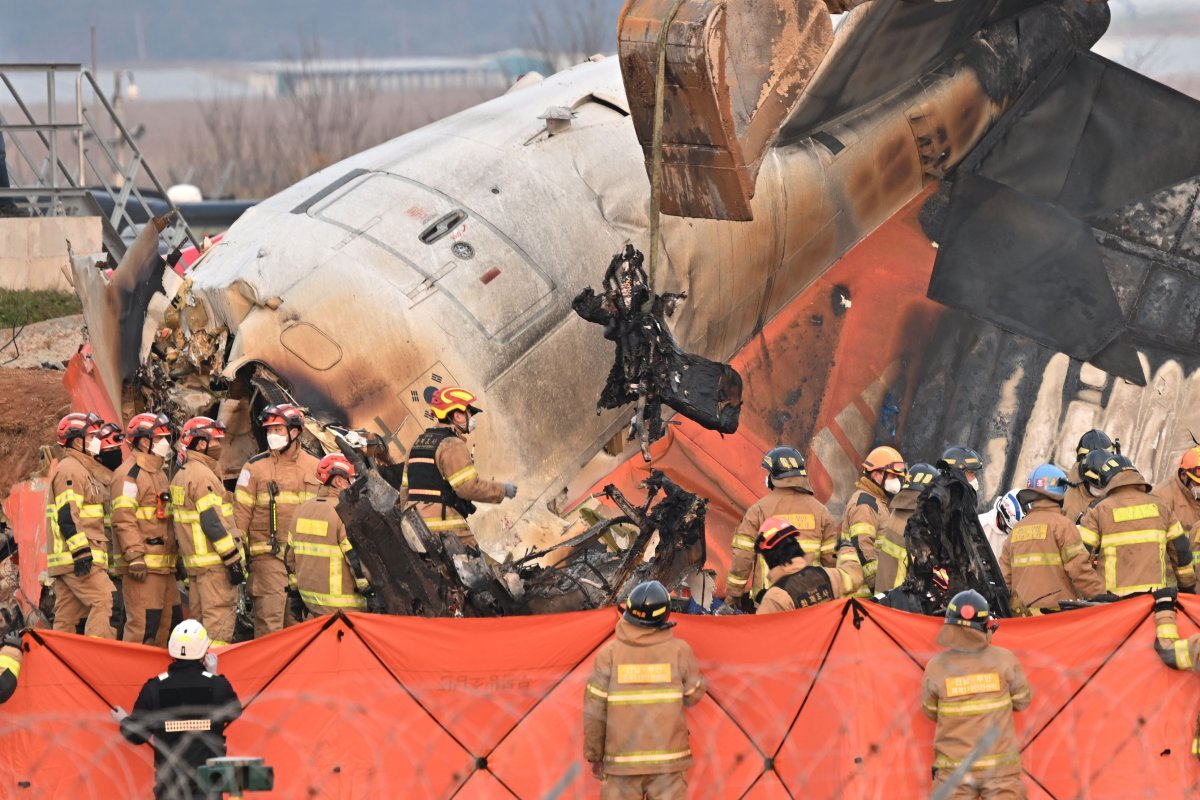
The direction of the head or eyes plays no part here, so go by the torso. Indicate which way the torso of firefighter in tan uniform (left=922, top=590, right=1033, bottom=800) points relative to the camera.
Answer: away from the camera

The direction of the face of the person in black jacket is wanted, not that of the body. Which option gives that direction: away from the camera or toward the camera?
away from the camera

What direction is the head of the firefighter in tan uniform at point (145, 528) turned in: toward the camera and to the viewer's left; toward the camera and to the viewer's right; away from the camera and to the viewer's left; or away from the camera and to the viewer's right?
toward the camera and to the viewer's right

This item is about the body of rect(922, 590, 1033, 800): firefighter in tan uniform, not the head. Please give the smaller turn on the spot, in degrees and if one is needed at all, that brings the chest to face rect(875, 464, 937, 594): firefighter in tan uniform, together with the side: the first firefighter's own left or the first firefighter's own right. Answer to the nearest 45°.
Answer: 0° — they already face them

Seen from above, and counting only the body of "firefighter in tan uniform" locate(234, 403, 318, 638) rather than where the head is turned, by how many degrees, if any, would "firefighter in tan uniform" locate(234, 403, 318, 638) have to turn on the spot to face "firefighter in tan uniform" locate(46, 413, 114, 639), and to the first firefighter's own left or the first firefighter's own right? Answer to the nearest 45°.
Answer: approximately 90° to the first firefighter's own right

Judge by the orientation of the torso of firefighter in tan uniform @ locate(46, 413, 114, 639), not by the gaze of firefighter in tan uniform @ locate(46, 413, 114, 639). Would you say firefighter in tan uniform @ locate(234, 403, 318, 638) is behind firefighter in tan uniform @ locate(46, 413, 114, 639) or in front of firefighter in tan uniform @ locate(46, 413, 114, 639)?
in front

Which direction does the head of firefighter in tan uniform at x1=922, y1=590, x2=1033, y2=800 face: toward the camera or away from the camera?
away from the camera

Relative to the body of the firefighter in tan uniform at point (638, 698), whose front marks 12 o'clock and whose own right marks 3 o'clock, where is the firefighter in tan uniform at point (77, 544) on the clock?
the firefighter in tan uniform at point (77, 544) is roughly at 10 o'clock from the firefighter in tan uniform at point (638, 698).

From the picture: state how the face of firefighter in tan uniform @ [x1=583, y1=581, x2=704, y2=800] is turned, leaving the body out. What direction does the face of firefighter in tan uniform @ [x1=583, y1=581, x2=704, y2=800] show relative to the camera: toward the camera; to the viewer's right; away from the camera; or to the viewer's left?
away from the camera

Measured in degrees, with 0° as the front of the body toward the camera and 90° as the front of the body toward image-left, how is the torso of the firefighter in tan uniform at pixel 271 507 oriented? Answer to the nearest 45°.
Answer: approximately 0°

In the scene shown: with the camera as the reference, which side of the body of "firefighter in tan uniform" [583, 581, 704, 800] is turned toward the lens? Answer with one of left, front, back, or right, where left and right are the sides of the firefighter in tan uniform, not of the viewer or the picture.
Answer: back
